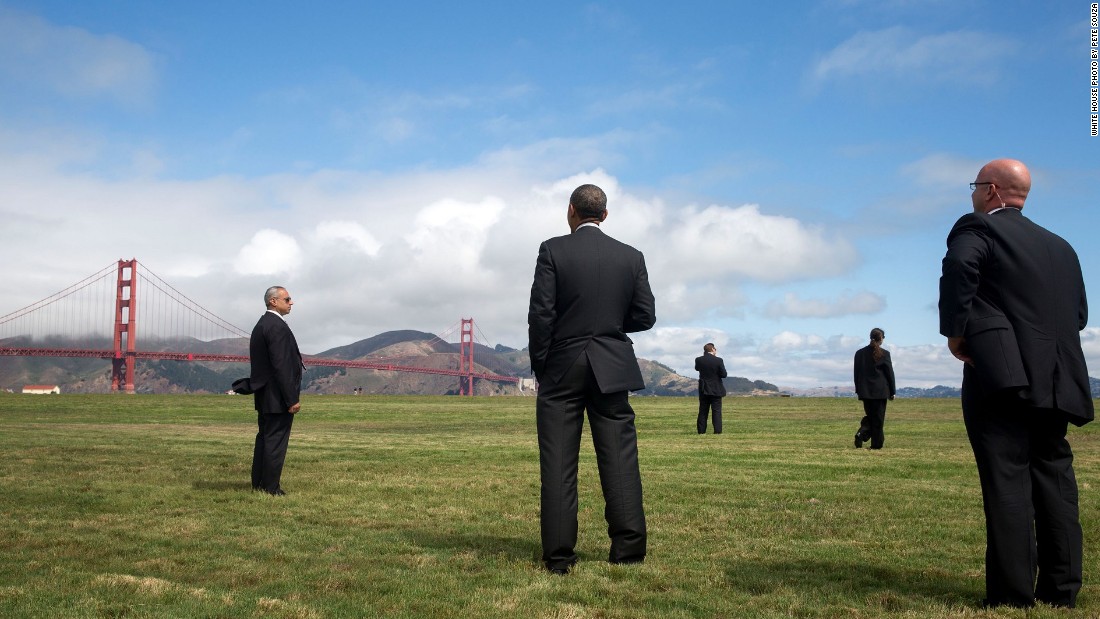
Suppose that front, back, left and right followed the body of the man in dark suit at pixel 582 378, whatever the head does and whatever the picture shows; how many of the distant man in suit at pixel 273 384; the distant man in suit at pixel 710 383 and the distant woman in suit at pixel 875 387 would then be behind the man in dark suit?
0

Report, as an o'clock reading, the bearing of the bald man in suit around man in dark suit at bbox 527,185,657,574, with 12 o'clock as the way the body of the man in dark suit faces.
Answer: The bald man in suit is roughly at 4 o'clock from the man in dark suit.

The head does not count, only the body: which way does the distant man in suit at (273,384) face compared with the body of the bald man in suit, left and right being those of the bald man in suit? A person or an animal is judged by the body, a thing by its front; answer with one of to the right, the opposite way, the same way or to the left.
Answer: to the right

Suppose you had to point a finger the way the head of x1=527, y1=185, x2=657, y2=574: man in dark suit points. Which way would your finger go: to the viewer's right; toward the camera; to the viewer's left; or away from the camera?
away from the camera

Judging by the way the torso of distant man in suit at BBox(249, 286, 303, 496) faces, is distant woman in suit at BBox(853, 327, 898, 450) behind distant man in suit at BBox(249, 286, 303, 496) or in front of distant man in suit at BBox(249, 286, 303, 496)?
in front

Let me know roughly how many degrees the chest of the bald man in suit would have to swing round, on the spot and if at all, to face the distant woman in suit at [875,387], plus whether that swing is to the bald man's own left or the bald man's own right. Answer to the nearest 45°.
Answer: approximately 45° to the bald man's own right

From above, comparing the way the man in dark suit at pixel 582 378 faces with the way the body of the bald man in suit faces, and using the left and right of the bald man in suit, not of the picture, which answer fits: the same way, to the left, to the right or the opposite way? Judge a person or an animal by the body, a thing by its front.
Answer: the same way

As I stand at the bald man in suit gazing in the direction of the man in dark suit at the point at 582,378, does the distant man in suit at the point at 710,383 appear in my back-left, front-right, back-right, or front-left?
front-right

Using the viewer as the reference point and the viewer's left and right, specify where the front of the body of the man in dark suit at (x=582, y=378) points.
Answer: facing away from the viewer

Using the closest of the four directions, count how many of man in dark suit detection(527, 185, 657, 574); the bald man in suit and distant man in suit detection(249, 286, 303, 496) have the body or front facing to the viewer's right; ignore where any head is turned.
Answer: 1

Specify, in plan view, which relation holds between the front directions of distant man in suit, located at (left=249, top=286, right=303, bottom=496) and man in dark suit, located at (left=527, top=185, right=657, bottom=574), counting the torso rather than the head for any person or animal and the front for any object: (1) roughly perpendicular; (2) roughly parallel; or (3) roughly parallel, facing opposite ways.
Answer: roughly perpendicular

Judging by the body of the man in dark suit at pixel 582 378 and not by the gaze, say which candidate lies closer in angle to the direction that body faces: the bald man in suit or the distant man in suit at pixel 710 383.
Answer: the distant man in suit

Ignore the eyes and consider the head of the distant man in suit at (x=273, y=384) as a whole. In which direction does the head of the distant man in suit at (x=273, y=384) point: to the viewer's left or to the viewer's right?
to the viewer's right

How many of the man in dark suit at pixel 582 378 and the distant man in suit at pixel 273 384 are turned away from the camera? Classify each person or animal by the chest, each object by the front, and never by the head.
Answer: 1

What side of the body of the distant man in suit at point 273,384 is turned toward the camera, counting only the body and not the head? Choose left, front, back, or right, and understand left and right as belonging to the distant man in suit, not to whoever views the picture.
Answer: right

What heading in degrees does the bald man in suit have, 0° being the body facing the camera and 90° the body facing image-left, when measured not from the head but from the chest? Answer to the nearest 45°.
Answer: approximately 135°

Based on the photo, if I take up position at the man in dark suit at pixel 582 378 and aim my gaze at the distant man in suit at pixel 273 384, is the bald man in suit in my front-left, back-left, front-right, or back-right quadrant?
back-right
